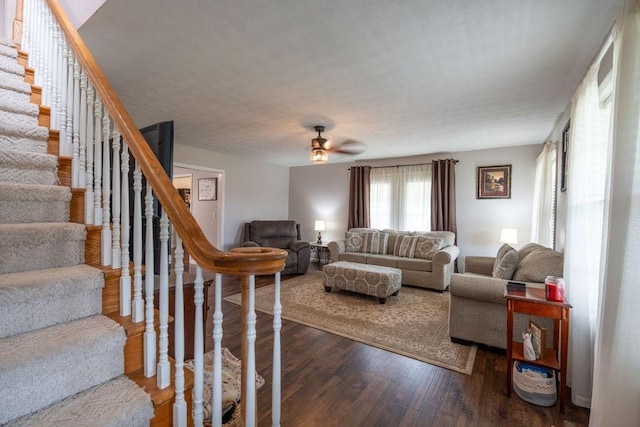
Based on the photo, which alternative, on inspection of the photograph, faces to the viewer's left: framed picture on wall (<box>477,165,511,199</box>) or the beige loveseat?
the beige loveseat

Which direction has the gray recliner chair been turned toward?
toward the camera

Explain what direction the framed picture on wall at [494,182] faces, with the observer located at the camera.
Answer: facing the viewer

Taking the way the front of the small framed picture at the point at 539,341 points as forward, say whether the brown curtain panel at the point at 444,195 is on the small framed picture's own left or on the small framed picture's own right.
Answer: on the small framed picture's own right

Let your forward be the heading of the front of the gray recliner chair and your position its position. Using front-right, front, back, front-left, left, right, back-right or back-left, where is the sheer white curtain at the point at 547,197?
front-left

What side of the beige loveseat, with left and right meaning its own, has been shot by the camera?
left

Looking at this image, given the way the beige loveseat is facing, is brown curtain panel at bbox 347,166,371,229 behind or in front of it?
in front

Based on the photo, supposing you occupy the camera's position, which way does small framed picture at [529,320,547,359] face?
facing the viewer and to the left of the viewer

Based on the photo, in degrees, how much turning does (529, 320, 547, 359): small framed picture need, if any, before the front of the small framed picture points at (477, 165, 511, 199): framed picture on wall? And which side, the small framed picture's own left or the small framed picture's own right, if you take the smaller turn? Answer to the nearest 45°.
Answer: approximately 135° to the small framed picture's own right

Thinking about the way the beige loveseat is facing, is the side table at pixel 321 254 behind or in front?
in front

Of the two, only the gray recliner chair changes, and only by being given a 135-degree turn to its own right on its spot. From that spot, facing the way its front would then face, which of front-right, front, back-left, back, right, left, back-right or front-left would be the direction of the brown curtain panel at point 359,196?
back-right

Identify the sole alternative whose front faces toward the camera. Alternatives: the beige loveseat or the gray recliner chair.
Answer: the gray recliner chair
